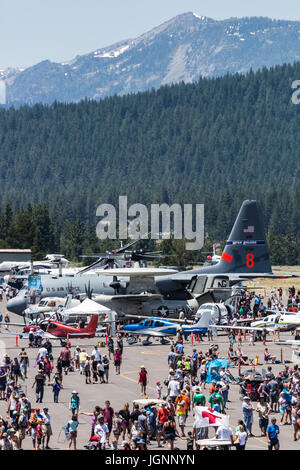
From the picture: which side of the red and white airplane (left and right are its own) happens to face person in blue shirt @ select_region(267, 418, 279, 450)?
left

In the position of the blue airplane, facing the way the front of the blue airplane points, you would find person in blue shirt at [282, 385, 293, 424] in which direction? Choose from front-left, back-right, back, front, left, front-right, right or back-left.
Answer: left

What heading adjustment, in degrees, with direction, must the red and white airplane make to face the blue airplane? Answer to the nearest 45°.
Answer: approximately 180°

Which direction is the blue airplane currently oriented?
to the viewer's left

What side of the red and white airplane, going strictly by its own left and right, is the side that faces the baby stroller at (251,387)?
left

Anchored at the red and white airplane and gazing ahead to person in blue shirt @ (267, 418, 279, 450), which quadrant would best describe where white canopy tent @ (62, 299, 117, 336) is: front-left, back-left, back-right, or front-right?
back-left

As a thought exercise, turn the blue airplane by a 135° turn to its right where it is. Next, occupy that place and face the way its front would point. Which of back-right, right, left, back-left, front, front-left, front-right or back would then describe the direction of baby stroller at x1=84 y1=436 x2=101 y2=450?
back-right

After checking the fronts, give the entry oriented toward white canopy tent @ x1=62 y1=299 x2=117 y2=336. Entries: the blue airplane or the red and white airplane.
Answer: the blue airplane

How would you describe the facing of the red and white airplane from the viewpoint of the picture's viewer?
facing to the left of the viewer

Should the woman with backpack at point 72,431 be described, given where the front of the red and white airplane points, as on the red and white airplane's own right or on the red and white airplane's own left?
on the red and white airplane's own left

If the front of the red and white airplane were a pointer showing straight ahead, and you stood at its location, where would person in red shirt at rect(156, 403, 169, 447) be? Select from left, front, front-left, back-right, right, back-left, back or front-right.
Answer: left

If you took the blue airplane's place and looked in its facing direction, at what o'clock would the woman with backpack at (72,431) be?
The woman with backpack is roughly at 9 o'clock from the blue airplane.

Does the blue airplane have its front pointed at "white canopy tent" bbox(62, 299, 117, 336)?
yes

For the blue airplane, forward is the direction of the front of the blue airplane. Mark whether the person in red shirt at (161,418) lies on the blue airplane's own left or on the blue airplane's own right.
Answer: on the blue airplane's own left

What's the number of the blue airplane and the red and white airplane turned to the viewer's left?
2

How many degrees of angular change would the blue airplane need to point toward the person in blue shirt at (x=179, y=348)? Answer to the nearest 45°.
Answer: approximately 90° to its left

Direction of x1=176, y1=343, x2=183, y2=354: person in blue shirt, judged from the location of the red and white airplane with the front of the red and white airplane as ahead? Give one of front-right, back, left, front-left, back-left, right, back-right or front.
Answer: back-left
